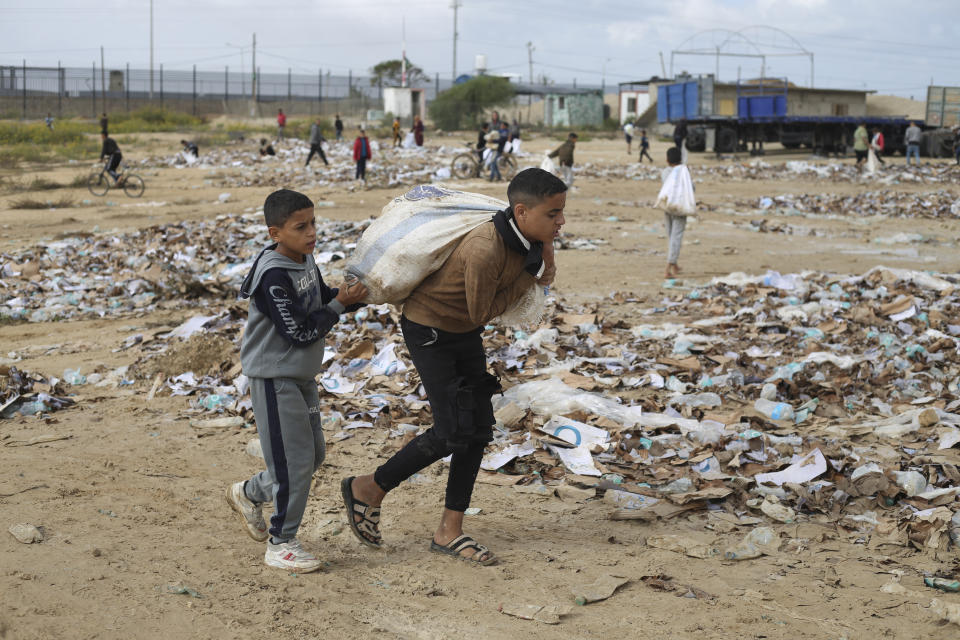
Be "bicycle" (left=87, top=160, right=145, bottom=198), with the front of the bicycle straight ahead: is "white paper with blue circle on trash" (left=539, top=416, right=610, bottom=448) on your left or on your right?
on your left

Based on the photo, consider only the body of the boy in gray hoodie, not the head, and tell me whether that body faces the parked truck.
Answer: no

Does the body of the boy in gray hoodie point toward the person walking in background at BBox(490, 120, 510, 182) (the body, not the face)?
no

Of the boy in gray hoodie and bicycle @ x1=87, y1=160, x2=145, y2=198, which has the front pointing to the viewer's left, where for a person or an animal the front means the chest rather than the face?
the bicycle

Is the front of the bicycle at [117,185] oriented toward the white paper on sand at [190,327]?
no

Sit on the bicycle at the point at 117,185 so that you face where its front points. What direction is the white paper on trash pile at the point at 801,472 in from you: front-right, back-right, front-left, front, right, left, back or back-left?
left

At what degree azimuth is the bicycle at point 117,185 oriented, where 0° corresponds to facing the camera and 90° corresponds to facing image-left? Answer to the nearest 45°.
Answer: approximately 90°

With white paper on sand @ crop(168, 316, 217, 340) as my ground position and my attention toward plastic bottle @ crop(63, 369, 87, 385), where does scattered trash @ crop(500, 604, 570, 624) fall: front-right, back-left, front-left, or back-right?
front-left

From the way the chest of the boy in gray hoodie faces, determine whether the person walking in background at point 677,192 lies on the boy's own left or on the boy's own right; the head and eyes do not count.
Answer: on the boy's own left
